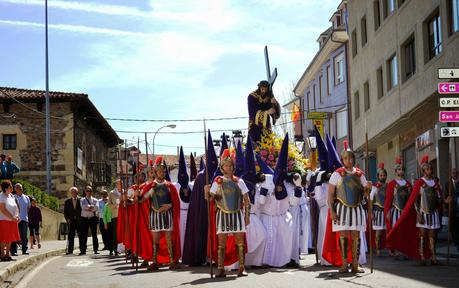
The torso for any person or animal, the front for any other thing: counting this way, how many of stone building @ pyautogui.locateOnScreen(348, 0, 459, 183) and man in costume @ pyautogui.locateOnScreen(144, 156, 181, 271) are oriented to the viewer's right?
0

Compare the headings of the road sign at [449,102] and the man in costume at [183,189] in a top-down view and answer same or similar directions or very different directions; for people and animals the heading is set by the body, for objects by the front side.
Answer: same or similar directions

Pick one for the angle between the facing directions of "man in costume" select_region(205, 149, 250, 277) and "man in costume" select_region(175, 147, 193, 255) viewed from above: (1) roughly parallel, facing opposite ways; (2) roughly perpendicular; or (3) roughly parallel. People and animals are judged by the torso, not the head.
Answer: roughly parallel

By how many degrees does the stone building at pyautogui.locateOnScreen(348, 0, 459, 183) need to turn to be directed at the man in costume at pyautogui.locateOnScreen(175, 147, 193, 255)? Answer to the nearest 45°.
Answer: approximately 45° to its left

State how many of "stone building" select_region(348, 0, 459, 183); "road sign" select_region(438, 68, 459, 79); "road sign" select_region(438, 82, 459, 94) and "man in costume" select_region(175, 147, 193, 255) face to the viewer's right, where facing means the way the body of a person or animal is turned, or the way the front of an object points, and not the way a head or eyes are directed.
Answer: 0

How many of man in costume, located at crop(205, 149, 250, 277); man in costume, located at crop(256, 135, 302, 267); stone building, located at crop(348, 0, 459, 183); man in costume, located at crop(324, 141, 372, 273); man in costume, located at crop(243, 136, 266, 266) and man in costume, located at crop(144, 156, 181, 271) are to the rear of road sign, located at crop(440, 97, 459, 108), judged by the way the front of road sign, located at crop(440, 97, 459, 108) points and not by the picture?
1

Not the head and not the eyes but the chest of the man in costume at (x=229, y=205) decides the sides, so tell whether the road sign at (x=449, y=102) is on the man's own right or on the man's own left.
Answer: on the man's own left

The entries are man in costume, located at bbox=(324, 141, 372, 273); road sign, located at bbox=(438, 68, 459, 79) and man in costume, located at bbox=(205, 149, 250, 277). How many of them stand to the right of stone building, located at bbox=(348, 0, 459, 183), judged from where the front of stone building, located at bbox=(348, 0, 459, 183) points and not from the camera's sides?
0

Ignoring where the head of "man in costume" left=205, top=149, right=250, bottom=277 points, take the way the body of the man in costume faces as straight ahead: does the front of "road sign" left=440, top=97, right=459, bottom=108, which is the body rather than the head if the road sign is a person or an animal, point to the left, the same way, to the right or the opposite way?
the same way

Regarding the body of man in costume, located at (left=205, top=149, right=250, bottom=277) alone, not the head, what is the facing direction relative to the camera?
toward the camera
